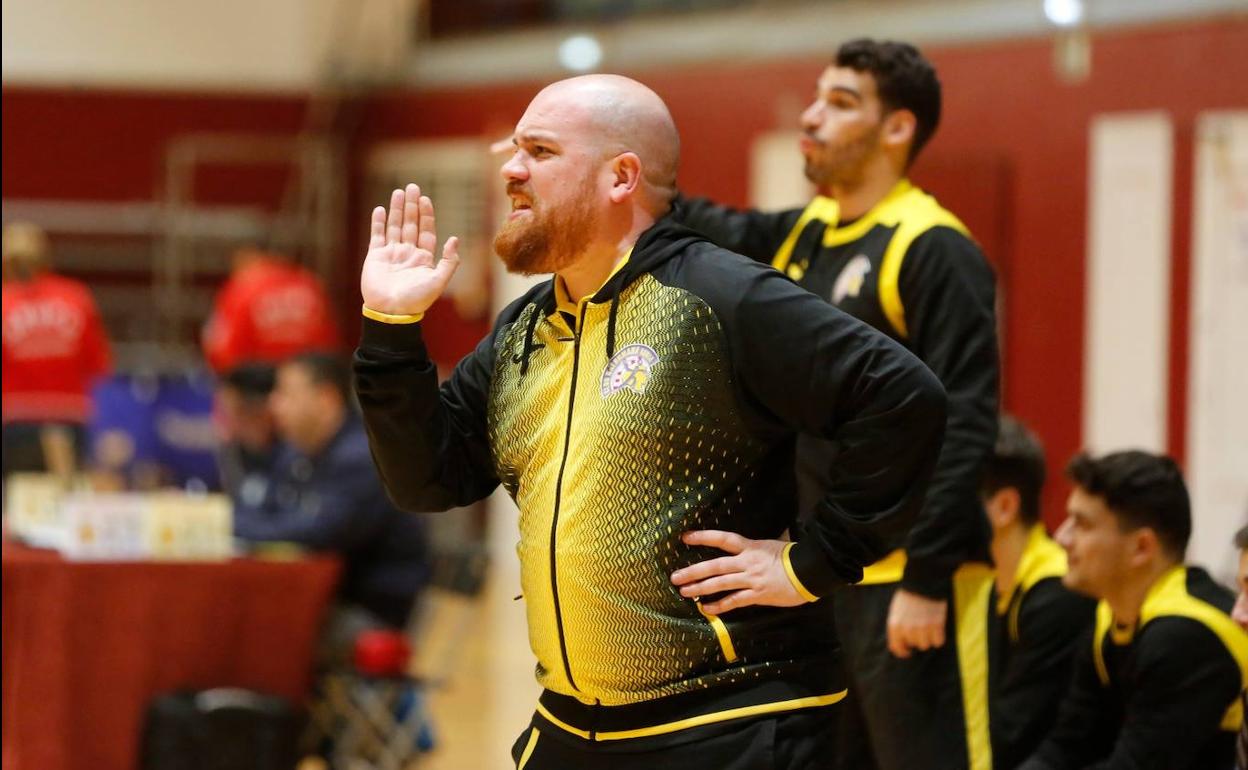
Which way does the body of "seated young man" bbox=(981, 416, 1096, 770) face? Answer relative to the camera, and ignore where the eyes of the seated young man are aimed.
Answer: to the viewer's left

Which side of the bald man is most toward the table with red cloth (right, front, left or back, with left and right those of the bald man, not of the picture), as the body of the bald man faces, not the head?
right

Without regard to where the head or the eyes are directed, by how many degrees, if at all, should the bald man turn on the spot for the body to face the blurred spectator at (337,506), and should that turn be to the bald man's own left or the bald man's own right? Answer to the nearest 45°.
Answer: approximately 135° to the bald man's own right

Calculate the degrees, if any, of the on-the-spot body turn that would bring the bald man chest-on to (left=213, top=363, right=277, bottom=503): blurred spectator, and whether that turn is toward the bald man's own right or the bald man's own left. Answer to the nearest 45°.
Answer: approximately 135° to the bald man's own right

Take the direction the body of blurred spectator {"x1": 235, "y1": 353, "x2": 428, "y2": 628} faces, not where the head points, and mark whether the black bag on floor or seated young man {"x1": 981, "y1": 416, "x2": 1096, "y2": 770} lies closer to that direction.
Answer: the black bag on floor

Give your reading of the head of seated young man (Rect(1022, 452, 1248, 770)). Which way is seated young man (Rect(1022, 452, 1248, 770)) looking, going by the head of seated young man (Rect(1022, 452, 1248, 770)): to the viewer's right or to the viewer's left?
to the viewer's left

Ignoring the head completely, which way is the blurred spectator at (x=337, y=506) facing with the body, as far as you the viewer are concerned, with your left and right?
facing to the left of the viewer

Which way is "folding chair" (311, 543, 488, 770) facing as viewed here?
to the viewer's left

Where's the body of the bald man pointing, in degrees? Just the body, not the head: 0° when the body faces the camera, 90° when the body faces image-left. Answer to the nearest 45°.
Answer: approximately 45°
